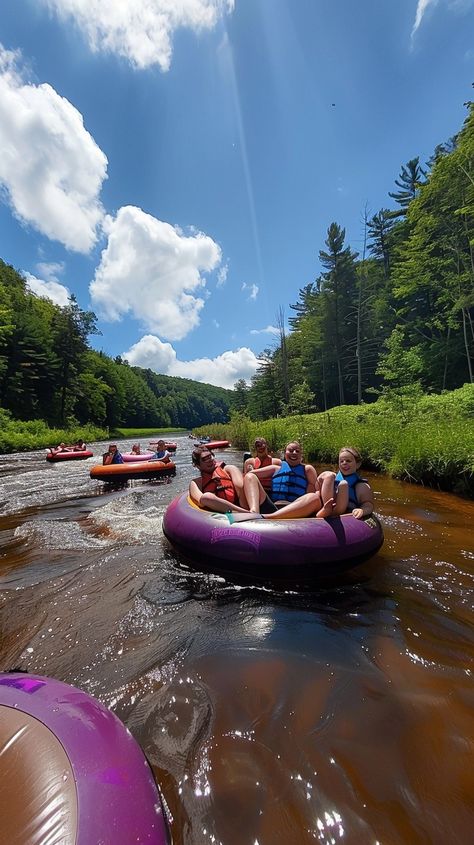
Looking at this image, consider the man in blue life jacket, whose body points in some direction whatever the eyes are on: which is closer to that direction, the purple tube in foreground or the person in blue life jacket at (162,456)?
the purple tube in foreground

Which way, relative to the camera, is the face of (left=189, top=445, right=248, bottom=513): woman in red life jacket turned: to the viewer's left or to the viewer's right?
to the viewer's right

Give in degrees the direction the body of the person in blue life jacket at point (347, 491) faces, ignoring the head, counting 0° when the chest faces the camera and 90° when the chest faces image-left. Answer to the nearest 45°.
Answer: approximately 45°

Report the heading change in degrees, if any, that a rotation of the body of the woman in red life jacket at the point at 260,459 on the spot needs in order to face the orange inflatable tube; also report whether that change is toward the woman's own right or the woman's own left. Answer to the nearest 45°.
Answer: approximately 135° to the woman's own right

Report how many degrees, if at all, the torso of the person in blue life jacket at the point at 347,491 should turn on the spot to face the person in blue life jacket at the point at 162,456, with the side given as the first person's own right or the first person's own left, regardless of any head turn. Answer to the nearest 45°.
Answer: approximately 90° to the first person's own right

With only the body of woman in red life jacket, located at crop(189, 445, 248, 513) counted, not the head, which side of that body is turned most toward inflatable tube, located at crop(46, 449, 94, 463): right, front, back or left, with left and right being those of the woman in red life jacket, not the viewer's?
back

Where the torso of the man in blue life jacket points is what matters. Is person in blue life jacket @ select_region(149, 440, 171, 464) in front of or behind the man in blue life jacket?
behind

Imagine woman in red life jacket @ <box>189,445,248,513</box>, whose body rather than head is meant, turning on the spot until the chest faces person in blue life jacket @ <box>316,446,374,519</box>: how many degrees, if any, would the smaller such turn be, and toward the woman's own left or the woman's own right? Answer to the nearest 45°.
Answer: approximately 45° to the woman's own left
